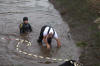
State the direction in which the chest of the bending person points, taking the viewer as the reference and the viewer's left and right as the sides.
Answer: facing the viewer and to the right of the viewer

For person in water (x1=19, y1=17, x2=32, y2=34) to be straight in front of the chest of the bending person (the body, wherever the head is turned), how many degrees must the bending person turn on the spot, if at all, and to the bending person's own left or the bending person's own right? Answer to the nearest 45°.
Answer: approximately 180°
